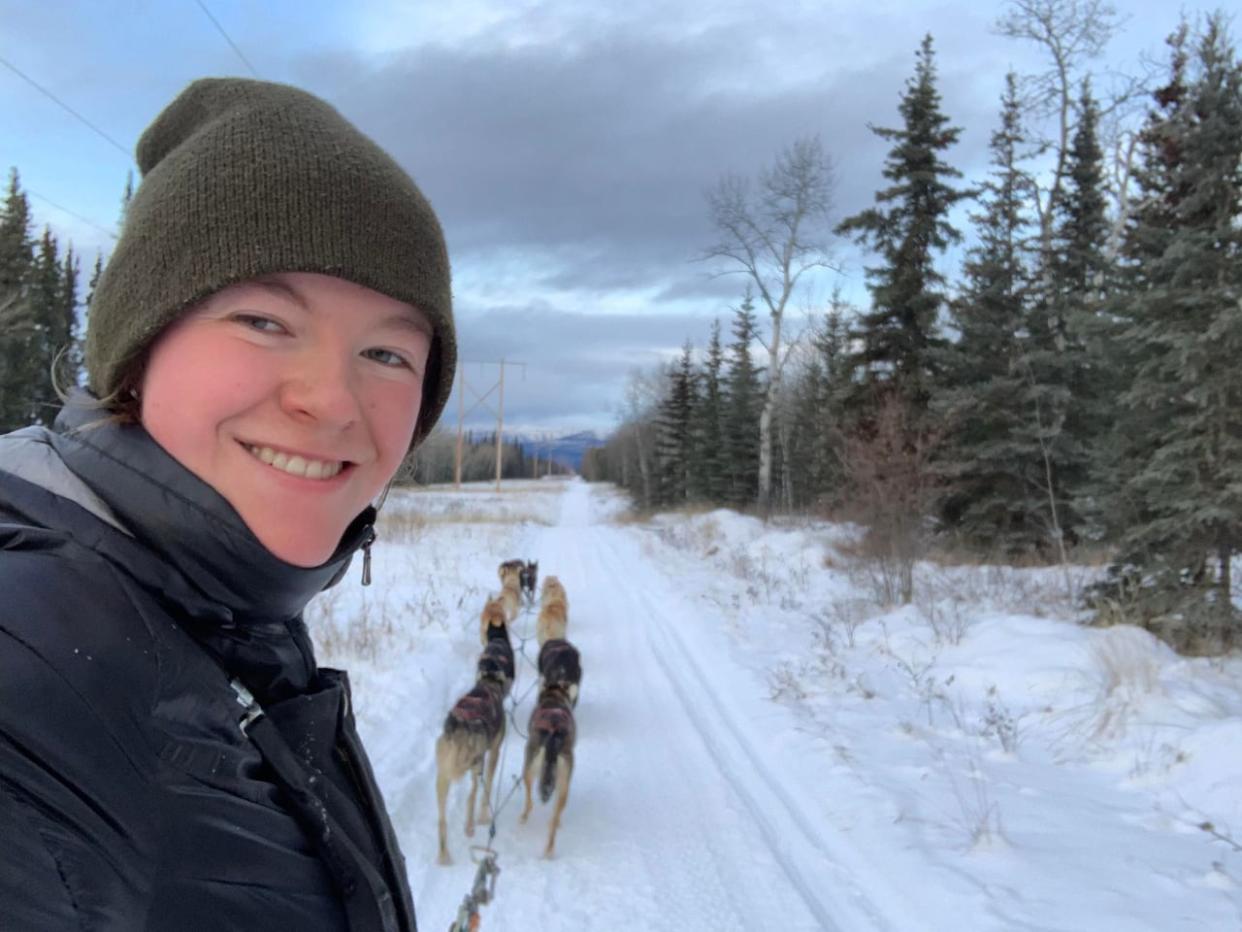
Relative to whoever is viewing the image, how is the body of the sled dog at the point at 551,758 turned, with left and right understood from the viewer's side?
facing away from the viewer

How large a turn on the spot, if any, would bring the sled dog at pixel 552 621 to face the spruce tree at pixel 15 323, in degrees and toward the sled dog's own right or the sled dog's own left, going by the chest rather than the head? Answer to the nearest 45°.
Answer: approximately 45° to the sled dog's own left

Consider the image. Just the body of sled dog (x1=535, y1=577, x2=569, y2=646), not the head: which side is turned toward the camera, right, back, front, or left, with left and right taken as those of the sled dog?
back

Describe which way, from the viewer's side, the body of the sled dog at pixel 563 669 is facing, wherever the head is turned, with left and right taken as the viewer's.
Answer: facing away from the viewer

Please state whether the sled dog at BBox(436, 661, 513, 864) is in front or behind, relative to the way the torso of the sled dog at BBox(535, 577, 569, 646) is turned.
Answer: behind

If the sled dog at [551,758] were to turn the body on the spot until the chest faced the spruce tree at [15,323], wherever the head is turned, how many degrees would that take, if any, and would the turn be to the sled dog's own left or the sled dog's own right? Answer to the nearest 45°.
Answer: approximately 45° to the sled dog's own left

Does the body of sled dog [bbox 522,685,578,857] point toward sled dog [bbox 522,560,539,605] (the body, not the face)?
yes

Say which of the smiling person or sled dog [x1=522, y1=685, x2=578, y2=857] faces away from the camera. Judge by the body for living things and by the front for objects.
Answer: the sled dog

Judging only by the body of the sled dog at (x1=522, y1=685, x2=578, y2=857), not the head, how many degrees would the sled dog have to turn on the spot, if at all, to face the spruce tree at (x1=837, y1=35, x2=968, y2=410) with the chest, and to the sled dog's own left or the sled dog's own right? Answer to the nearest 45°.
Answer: approximately 45° to the sled dog's own right

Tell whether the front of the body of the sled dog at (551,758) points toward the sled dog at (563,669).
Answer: yes

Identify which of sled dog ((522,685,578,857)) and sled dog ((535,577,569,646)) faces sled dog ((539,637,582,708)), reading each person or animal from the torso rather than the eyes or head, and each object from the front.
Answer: sled dog ((522,685,578,857))

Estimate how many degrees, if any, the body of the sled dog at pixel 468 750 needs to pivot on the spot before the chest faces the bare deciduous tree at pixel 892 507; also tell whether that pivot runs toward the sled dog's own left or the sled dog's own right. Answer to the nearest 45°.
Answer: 0° — it already faces it

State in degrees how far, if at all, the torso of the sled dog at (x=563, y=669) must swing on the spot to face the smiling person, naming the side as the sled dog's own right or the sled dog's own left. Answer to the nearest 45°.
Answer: approximately 180°

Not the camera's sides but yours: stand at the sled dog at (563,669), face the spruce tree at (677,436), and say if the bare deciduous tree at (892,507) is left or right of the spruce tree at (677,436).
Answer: right
